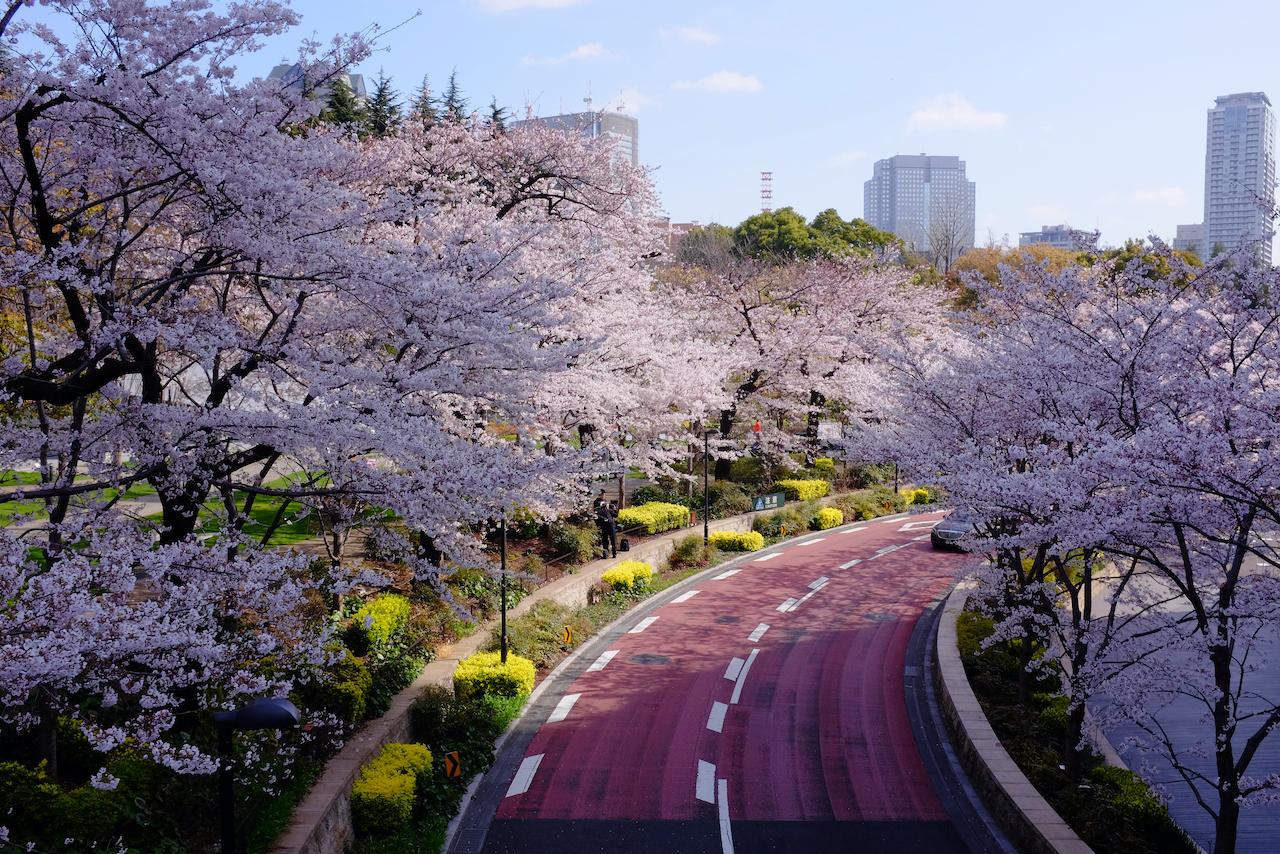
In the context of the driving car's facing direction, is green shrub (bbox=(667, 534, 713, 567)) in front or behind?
in front

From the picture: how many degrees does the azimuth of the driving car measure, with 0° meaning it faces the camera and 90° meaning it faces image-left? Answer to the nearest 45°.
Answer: approximately 45°

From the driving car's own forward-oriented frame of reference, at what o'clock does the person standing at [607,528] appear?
The person standing is roughly at 12 o'clock from the driving car.

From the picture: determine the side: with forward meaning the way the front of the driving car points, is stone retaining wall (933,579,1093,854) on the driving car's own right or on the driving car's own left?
on the driving car's own left

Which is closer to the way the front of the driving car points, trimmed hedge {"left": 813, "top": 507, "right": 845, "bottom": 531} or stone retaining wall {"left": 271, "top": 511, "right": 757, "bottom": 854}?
the stone retaining wall

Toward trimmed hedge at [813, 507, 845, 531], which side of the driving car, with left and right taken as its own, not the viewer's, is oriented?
right

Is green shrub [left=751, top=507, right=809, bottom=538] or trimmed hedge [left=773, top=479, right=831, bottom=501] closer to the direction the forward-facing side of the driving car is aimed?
the green shrub

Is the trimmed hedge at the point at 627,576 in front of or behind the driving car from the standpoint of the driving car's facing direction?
in front

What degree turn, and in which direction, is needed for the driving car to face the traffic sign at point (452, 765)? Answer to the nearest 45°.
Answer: approximately 45° to its left
